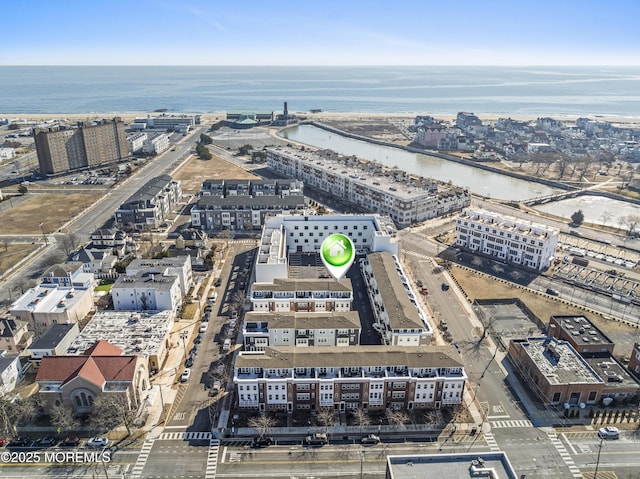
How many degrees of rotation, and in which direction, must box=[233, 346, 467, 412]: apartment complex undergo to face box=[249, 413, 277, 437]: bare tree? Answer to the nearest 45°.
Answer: approximately 45° to its right

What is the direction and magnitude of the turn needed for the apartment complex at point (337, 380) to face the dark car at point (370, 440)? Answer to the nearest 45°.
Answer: approximately 45° to its left

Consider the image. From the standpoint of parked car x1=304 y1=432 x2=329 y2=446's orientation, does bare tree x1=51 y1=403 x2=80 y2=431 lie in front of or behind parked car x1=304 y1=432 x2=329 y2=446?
in front

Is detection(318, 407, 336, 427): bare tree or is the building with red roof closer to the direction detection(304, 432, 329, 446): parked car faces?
the building with red roof

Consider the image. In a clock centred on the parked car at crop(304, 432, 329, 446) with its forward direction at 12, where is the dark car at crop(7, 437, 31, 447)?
The dark car is roughly at 12 o'clock from the parked car.

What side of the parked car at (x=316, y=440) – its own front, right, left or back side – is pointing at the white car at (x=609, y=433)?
back

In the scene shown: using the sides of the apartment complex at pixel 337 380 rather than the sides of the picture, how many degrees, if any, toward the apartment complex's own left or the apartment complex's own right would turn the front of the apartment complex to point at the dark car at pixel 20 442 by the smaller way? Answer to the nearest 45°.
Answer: approximately 90° to the apartment complex's own right

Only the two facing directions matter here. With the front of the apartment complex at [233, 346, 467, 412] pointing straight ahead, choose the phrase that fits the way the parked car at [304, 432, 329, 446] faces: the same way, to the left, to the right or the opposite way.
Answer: to the right

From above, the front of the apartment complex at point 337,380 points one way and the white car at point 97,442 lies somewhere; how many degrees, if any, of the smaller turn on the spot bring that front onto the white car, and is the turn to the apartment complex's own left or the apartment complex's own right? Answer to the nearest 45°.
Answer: approximately 90° to the apartment complex's own right

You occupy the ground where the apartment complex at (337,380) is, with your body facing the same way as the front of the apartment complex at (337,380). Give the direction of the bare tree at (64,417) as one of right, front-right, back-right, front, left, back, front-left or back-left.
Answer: right

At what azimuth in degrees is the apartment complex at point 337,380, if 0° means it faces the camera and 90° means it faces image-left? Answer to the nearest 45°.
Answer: approximately 0°

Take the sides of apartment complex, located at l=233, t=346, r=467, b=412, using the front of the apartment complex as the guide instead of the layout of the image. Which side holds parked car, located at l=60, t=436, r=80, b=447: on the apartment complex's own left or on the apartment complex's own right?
on the apartment complex's own right

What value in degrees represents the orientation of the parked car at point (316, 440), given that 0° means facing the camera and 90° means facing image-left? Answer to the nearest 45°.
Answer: approximately 90°

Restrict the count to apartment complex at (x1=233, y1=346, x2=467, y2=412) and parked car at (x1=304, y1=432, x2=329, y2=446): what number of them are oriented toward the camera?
1

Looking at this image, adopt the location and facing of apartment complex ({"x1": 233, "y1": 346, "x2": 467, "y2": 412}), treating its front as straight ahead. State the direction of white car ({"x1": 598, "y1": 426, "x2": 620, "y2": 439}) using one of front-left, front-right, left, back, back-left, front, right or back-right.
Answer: left

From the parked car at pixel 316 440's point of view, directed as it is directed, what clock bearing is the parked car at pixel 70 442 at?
the parked car at pixel 70 442 is roughly at 12 o'clock from the parked car at pixel 316 440.
